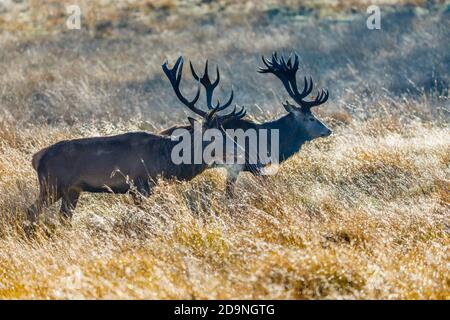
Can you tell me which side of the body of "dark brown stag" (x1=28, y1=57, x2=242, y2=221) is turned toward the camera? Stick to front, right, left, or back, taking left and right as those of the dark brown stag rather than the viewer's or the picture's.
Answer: right
